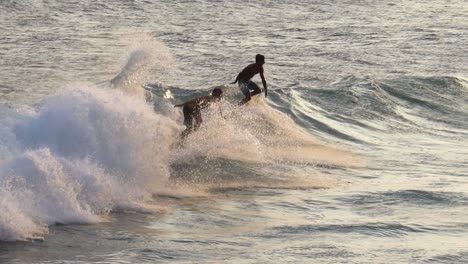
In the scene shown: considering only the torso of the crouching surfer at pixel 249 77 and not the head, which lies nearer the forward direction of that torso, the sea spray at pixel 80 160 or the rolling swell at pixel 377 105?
the rolling swell

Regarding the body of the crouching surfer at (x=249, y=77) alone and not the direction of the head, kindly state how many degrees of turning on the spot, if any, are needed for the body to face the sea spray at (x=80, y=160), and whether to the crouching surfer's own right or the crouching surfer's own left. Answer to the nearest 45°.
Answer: approximately 135° to the crouching surfer's own right

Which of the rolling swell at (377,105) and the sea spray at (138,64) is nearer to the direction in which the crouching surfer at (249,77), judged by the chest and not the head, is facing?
the rolling swell

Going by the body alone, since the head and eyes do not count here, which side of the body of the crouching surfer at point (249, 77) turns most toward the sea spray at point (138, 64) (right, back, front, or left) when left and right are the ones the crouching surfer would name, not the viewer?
back

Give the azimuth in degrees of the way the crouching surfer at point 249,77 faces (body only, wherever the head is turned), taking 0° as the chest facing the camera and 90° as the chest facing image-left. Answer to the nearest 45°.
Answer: approximately 270°
